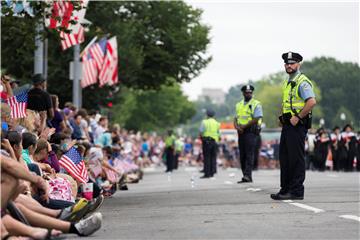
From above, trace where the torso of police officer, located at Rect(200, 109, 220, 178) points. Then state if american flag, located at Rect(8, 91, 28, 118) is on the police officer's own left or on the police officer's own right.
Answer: on the police officer's own left

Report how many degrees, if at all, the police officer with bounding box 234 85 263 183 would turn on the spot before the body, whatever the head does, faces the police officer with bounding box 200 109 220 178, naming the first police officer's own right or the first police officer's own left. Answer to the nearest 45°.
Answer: approximately 135° to the first police officer's own right

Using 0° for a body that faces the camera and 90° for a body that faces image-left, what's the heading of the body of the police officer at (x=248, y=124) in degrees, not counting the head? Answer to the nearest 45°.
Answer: approximately 45°

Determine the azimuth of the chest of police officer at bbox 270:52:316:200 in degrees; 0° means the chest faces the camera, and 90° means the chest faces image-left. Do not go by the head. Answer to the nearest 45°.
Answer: approximately 45°
